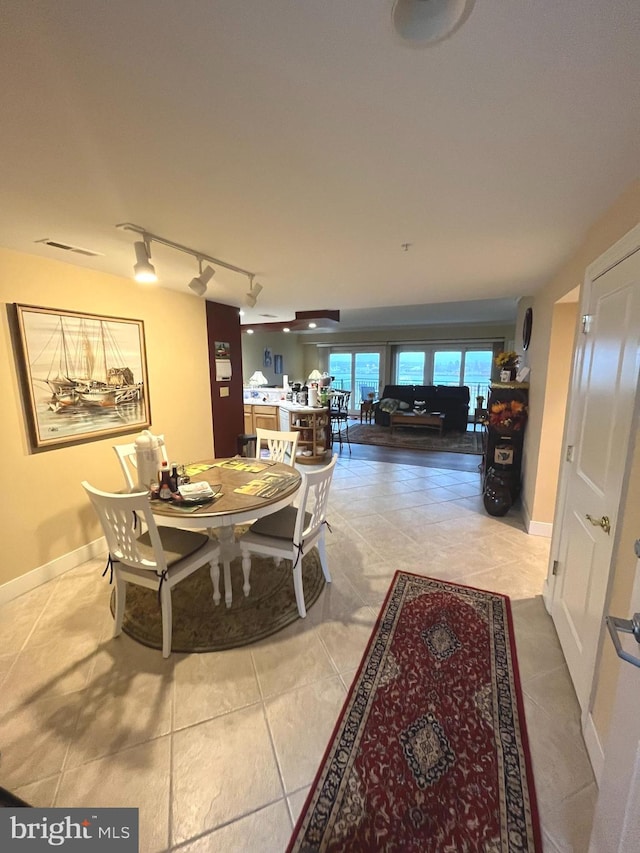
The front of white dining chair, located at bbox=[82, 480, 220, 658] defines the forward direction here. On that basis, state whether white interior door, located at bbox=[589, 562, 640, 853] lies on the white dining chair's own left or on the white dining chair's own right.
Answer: on the white dining chair's own right

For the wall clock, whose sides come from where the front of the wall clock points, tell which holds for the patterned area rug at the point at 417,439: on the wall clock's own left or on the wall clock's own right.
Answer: on the wall clock's own right

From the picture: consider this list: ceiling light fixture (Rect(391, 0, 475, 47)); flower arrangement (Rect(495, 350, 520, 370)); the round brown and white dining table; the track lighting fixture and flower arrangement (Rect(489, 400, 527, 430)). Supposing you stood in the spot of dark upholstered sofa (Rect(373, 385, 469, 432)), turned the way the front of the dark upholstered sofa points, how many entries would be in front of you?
5

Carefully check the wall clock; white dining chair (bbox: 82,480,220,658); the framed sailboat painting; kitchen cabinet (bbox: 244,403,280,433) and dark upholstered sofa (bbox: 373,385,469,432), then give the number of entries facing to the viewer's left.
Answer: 1

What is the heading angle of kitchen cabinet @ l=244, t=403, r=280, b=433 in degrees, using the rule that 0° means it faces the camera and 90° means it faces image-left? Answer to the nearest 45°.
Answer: approximately 0°

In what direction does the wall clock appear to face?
to the viewer's left

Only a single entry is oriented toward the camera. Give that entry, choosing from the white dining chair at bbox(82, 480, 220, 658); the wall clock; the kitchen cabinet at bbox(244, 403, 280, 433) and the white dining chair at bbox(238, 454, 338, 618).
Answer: the kitchen cabinet

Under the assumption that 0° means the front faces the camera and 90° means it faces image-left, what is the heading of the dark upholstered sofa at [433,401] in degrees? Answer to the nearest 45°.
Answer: approximately 0°

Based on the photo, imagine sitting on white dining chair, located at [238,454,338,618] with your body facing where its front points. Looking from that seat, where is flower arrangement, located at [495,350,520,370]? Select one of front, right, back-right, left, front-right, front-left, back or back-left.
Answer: right

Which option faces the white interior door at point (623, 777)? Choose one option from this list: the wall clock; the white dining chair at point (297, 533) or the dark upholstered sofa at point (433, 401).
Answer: the dark upholstered sofa

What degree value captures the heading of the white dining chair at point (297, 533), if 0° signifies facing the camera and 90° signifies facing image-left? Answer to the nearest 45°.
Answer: approximately 135°

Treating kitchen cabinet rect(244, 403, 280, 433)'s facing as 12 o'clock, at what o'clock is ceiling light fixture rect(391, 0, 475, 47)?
The ceiling light fixture is roughly at 12 o'clock from the kitchen cabinet.

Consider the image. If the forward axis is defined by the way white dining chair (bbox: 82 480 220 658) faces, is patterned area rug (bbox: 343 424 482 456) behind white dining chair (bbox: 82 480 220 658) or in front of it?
in front

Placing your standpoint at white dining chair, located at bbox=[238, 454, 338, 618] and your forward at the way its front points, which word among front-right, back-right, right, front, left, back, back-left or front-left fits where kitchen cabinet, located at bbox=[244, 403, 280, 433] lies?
front-right
